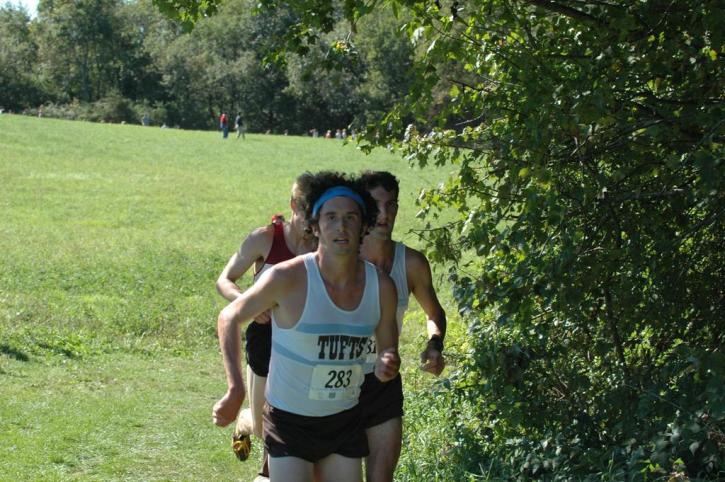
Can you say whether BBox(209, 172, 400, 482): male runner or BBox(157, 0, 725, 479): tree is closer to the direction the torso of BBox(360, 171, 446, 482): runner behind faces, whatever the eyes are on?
the male runner

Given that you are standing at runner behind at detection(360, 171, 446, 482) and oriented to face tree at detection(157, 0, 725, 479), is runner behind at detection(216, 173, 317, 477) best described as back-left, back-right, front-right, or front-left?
back-left

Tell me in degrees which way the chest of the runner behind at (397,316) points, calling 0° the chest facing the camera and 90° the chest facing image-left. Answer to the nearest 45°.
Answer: approximately 0°

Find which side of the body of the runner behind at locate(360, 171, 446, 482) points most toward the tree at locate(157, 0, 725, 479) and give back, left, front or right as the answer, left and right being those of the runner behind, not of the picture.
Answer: left

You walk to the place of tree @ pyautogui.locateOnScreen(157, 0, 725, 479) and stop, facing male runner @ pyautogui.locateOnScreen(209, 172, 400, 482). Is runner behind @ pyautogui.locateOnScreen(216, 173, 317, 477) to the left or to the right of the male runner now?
right

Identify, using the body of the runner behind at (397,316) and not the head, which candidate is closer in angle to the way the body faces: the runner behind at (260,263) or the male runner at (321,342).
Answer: the male runner

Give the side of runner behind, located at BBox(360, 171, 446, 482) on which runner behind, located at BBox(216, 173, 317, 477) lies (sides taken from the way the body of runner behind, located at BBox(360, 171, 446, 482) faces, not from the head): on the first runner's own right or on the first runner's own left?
on the first runner's own right
